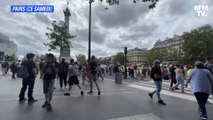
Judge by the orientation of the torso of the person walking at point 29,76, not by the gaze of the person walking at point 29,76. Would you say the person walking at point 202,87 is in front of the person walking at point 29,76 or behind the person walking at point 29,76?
in front

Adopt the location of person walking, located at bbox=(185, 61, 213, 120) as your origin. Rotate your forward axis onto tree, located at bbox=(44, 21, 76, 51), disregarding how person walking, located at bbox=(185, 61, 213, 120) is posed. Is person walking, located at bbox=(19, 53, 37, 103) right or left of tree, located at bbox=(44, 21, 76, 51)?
left

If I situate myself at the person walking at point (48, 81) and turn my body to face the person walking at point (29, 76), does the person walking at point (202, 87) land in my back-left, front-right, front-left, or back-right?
back-right

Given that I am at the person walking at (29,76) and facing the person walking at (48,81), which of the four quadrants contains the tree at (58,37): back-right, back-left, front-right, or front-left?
back-left

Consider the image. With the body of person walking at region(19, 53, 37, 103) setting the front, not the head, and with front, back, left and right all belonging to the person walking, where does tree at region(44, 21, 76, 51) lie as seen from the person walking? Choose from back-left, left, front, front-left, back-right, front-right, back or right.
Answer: left
